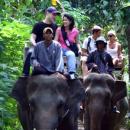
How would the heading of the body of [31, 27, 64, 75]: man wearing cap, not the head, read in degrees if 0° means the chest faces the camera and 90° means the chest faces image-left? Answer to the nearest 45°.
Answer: approximately 0°
